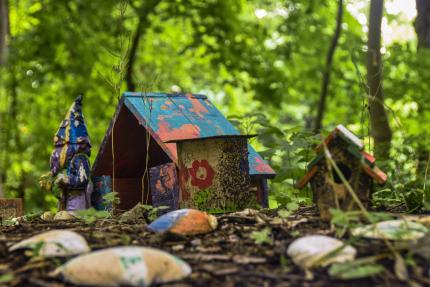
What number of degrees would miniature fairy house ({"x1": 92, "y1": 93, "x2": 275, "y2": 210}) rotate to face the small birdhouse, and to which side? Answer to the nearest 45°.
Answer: approximately 90° to its left

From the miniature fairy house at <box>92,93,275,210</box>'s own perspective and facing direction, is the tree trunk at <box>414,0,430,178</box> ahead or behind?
behind

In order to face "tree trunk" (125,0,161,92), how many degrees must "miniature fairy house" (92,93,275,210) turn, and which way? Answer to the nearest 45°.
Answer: approximately 135° to its right

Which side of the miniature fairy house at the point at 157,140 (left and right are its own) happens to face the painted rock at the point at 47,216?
front

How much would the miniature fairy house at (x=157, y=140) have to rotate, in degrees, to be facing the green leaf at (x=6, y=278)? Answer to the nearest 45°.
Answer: approximately 45° to its left

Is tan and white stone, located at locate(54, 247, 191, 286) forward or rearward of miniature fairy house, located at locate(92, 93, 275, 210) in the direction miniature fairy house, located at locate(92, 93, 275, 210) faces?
forward

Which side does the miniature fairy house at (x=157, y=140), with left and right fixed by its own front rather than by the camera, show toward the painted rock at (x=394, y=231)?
left

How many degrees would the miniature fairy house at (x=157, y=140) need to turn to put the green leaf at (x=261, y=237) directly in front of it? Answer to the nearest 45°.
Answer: approximately 45° to its left

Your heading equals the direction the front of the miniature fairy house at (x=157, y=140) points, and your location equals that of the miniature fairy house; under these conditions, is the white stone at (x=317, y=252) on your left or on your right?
on your left

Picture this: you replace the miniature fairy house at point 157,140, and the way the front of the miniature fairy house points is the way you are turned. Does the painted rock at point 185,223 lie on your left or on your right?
on your left

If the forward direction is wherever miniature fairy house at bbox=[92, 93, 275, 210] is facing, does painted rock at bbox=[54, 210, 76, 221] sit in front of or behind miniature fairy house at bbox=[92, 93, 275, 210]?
in front

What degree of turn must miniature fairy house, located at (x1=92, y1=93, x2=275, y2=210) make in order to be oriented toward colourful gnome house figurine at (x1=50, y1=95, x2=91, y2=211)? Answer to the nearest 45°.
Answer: approximately 45° to its right

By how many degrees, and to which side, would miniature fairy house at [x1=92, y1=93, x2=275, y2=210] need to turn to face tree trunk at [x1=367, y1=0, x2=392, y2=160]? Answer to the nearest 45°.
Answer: approximately 180°

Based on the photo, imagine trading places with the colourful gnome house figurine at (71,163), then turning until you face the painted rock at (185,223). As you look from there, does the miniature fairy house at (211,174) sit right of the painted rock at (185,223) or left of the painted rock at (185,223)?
left

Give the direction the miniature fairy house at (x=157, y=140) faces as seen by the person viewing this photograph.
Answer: facing the viewer and to the left of the viewer
